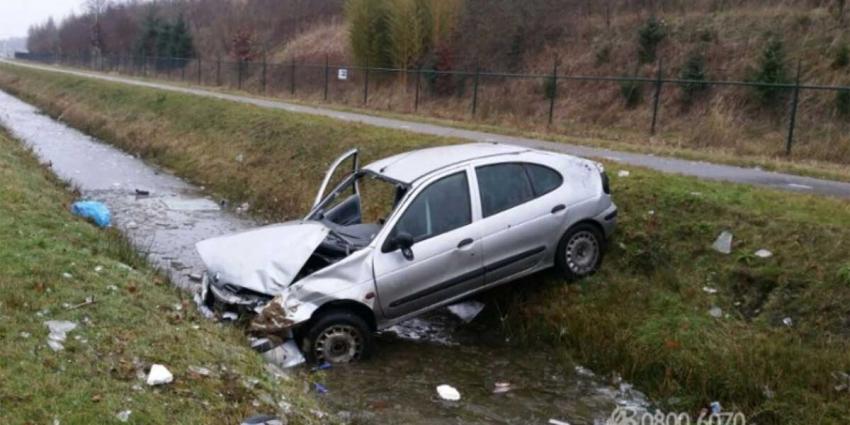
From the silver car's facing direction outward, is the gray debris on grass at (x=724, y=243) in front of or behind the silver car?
behind

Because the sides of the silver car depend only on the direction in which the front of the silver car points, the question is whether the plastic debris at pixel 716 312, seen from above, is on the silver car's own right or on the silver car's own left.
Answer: on the silver car's own left

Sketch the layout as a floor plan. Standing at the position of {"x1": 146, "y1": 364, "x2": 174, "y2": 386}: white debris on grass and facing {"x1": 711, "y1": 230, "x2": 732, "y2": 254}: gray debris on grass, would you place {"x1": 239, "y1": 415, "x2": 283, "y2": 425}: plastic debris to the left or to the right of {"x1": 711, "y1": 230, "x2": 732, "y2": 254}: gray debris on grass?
right

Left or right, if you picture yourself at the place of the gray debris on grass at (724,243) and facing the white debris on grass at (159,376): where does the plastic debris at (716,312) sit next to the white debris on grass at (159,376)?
left

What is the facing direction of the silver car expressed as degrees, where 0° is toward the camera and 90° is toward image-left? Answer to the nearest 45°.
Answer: approximately 45°

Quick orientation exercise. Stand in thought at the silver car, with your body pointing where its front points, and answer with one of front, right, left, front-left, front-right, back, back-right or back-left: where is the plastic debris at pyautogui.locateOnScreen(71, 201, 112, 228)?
right

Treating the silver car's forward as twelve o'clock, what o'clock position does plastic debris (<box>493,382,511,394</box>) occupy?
The plastic debris is roughly at 9 o'clock from the silver car.

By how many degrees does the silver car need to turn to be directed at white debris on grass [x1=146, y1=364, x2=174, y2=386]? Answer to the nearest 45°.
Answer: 0° — it already faces it
